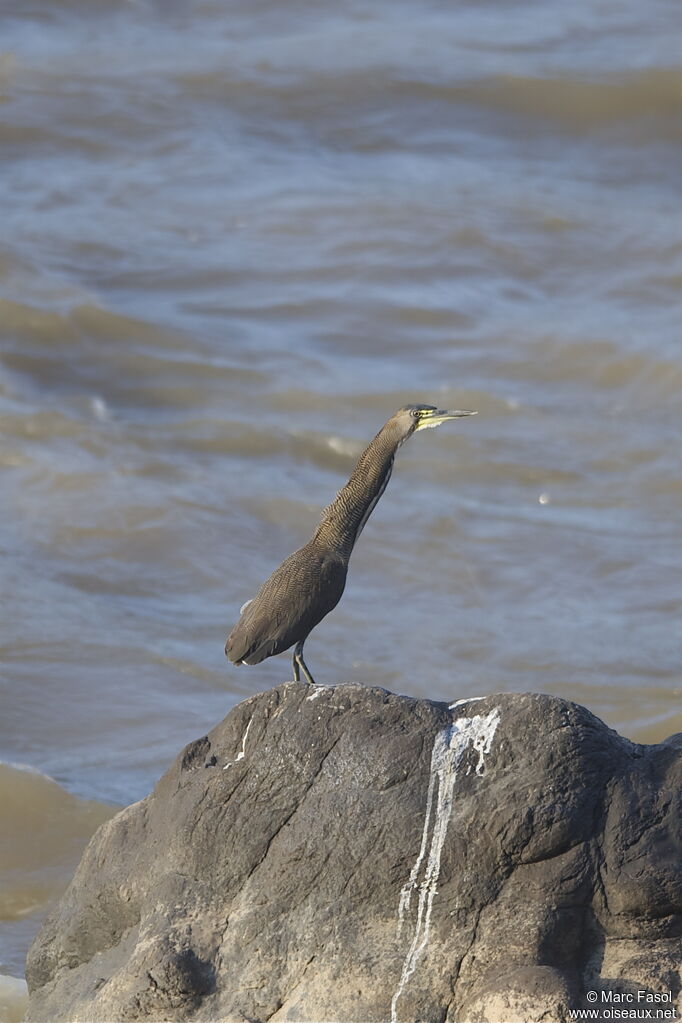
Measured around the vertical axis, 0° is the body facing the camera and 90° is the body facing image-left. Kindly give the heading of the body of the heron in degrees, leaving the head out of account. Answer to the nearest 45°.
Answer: approximately 270°
